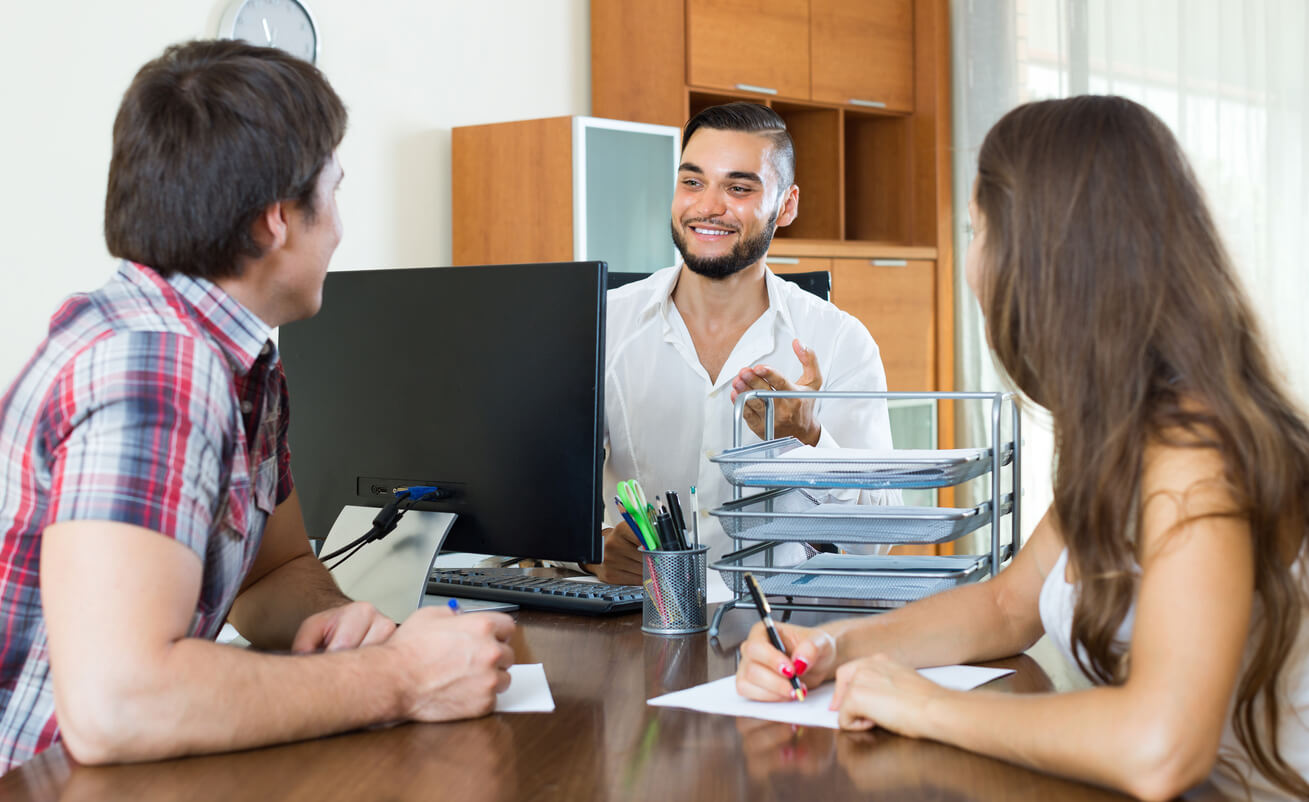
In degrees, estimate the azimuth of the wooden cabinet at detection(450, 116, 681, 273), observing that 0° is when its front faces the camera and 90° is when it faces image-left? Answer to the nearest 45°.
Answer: approximately 315°

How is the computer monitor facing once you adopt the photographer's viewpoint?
facing away from the viewer and to the right of the viewer

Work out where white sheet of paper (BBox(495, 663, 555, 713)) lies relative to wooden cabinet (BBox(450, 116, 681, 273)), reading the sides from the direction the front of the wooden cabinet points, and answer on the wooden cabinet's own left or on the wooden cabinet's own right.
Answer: on the wooden cabinet's own right

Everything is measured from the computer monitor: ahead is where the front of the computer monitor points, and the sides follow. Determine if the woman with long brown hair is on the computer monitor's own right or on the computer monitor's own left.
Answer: on the computer monitor's own right

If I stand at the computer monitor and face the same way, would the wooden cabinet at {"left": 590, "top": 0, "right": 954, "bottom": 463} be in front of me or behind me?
in front

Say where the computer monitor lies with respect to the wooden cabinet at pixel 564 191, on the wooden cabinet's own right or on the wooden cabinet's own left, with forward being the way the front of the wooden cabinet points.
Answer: on the wooden cabinet's own right

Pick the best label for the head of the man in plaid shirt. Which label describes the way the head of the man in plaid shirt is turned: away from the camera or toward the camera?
away from the camera

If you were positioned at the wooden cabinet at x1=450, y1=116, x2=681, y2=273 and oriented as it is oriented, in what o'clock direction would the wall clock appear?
The wall clock is roughly at 4 o'clock from the wooden cabinet.

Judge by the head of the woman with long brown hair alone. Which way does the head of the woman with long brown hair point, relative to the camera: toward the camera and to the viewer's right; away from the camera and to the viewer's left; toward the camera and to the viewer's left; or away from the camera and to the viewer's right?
away from the camera and to the viewer's left
